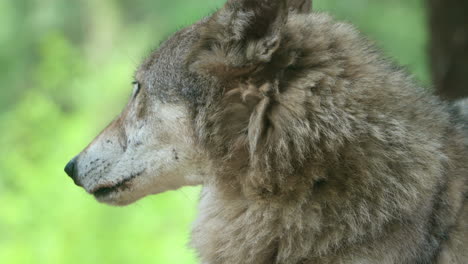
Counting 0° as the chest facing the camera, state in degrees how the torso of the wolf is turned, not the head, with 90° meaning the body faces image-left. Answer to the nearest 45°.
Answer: approximately 90°

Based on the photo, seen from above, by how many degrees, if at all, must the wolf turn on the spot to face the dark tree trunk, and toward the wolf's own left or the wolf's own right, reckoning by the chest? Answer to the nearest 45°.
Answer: approximately 135° to the wolf's own right
